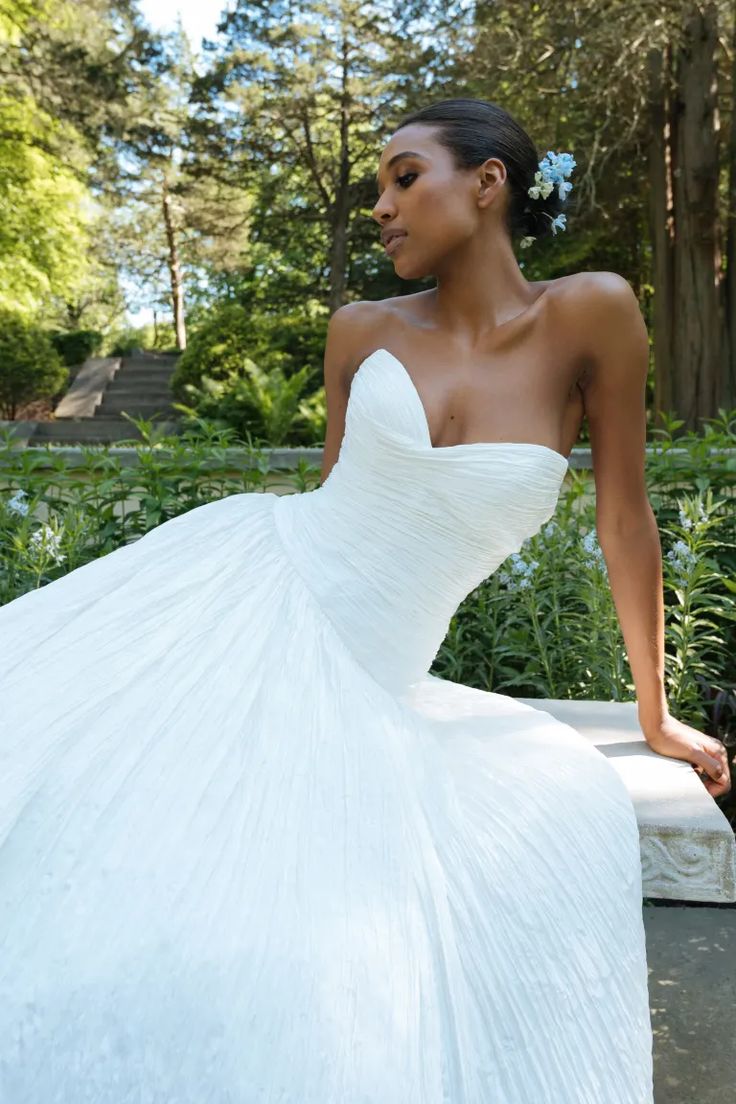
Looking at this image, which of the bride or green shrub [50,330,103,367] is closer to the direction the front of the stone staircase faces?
the bride

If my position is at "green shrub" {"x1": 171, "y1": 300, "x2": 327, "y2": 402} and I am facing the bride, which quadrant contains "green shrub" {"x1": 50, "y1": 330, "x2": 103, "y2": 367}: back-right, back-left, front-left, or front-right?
back-right

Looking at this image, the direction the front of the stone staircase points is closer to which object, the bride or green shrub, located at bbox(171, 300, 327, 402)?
the bride

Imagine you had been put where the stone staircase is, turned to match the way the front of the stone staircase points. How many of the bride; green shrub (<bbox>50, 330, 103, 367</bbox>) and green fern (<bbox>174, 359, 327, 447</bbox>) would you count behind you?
1

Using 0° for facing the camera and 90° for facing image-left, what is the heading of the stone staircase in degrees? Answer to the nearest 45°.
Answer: approximately 0°

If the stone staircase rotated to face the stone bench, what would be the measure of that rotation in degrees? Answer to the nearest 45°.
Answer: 0° — it already faces it

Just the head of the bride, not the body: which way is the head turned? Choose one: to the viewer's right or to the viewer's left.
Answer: to the viewer's left

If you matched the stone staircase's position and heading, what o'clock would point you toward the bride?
The bride is roughly at 12 o'clock from the stone staircase.

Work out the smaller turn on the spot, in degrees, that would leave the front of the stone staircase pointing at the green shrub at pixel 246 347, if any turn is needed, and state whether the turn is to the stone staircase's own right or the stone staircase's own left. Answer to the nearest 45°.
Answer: approximately 45° to the stone staircase's own left

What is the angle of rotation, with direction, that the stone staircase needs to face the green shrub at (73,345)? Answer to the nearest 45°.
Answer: approximately 180°
